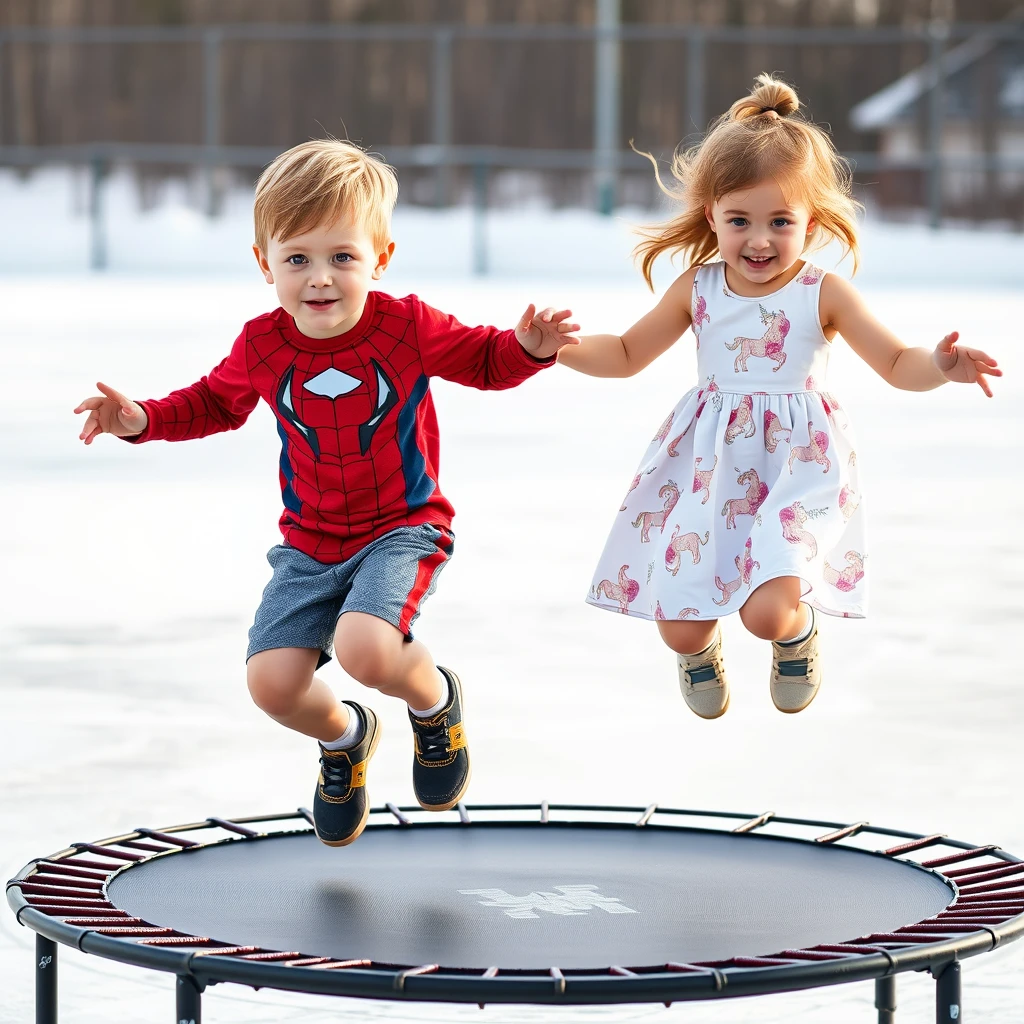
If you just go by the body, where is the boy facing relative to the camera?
toward the camera

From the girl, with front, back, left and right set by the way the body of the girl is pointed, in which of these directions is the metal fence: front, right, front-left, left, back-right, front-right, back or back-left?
back

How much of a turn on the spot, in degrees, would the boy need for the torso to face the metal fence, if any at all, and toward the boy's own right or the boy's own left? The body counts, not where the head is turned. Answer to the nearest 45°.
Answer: approximately 180°

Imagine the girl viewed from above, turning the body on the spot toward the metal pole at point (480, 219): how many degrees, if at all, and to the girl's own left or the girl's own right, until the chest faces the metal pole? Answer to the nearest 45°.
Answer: approximately 180°

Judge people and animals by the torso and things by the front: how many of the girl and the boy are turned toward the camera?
2

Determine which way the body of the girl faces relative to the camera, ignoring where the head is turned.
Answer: toward the camera

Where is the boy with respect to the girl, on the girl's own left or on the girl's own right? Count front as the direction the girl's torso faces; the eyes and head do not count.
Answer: on the girl's own right

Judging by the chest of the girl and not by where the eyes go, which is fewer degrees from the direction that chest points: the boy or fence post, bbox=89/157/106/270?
the boy

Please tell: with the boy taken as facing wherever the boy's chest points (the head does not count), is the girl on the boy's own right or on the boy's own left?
on the boy's own left

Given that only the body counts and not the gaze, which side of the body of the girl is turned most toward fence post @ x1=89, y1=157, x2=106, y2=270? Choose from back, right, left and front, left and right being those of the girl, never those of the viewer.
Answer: back
